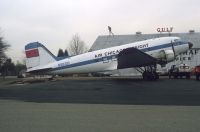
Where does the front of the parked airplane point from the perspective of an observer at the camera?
facing to the right of the viewer
